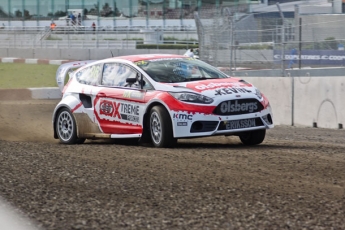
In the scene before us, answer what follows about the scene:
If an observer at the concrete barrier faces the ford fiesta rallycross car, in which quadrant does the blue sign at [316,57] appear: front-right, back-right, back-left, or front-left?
back-right

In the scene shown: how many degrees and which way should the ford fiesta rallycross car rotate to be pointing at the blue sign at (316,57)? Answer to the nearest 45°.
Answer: approximately 90° to its left

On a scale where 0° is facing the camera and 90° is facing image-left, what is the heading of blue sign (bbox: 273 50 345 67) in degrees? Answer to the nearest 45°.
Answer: approximately 0°

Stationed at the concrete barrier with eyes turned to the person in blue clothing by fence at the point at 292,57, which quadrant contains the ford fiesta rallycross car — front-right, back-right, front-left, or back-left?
back-left

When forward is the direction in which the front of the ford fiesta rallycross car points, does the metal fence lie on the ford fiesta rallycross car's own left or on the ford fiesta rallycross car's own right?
on the ford fiesta rallycross car's own left

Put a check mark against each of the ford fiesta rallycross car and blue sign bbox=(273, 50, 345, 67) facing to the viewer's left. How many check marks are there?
0

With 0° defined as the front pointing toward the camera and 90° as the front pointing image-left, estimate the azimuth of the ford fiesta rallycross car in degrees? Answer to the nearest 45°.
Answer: approximately 315°

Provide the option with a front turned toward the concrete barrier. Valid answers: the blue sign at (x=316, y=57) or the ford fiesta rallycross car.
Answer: the blue sign

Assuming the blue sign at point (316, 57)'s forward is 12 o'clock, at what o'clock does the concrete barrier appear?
The concrete barrier is roughly at 12 o'clock from the blue sign.
